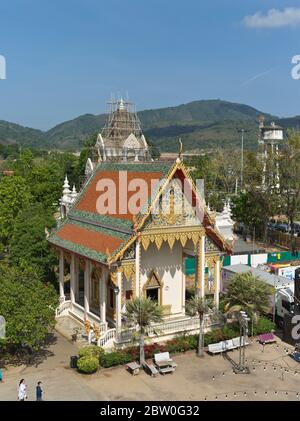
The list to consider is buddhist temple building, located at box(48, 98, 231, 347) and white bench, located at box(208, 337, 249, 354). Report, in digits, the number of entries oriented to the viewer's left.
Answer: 0

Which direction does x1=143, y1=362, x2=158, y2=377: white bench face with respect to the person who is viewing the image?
facing the viewer and to the left of the viewer

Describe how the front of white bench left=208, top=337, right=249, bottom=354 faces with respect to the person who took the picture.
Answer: facing the viewer and to the right of the viewer

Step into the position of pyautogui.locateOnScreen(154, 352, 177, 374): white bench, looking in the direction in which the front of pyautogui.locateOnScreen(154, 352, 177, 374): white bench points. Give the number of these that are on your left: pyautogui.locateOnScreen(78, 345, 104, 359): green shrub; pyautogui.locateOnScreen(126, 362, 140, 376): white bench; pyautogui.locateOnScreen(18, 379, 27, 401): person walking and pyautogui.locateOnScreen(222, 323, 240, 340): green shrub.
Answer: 1

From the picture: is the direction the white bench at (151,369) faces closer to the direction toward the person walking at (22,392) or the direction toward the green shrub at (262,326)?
the person walking

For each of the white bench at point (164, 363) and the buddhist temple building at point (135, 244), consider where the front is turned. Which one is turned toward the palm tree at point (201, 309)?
the buddhist temple building

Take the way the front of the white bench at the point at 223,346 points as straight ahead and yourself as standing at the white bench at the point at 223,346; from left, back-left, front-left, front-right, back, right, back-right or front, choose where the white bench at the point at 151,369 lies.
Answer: right

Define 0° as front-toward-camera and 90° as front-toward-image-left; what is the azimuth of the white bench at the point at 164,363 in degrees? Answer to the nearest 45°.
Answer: approximately 315°

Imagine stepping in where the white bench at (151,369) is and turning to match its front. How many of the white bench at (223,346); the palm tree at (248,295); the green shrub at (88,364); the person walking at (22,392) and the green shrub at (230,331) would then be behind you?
3

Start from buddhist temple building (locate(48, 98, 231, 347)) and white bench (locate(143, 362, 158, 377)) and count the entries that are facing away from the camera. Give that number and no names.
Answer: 0

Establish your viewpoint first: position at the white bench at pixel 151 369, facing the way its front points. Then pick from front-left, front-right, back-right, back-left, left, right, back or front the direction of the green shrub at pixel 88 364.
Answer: front-right

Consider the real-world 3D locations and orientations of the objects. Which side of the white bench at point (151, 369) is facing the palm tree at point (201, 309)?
back
